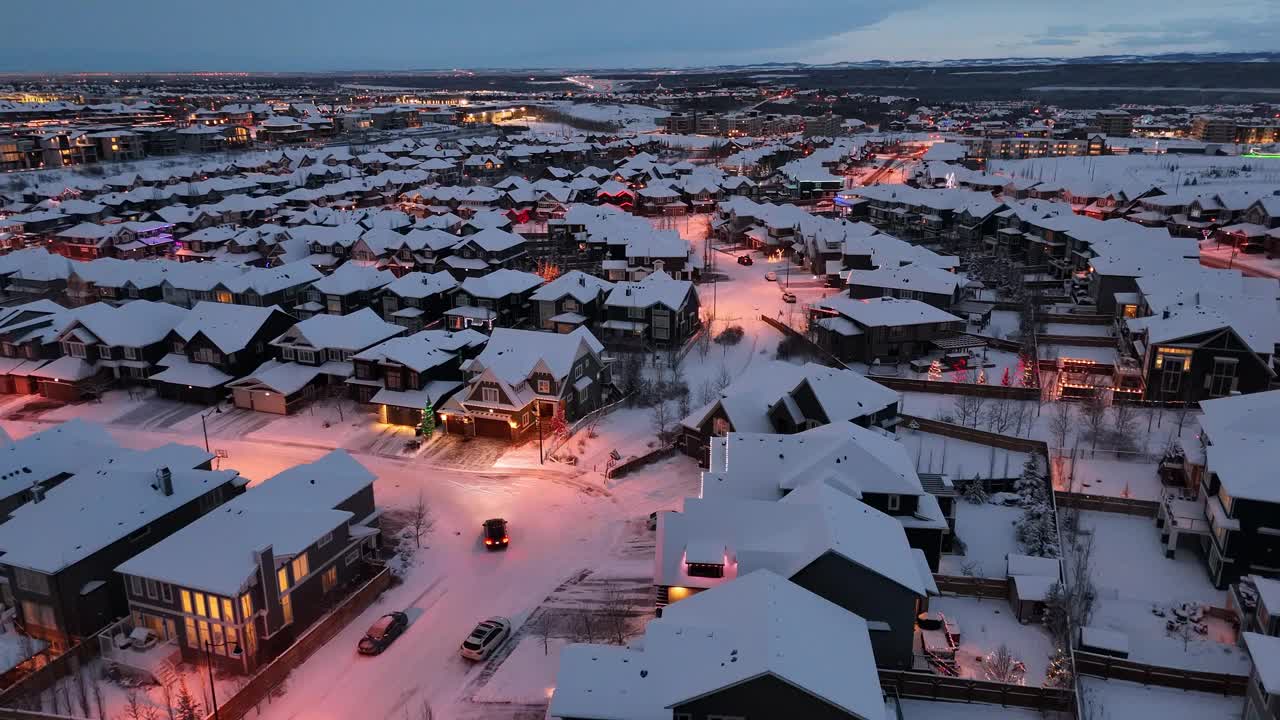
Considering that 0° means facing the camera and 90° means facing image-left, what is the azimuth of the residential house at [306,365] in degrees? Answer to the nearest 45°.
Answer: approximately 45°

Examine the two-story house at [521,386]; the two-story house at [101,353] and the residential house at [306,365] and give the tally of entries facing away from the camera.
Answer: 0

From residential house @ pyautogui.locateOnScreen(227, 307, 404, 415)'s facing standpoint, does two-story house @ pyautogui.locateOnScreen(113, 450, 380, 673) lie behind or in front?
in front

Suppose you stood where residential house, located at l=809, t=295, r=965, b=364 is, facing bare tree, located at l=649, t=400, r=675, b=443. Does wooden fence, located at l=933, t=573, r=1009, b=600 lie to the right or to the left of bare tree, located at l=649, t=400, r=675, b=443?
left

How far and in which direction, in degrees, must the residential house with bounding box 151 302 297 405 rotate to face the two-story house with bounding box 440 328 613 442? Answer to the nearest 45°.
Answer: approximately 90° to its left

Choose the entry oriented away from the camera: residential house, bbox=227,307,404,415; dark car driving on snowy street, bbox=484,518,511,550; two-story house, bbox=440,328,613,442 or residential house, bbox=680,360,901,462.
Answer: the dark car driving on snowy street

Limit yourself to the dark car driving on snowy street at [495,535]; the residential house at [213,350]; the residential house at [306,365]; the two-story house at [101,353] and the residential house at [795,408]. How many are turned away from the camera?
1

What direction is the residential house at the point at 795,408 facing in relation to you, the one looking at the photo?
facing the viewer and to the left of the viewer

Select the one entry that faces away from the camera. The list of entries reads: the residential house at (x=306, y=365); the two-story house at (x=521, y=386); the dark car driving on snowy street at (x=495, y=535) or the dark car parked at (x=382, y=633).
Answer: the dark car driving on snowy street at (x=495, y=535)

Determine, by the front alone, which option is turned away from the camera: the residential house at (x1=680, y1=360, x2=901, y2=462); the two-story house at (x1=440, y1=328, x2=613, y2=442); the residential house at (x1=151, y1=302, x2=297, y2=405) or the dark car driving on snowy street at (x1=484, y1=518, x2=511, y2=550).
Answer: the dark car driving on snowy street

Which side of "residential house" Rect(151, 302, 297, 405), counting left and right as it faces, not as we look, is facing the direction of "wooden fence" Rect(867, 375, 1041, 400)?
left

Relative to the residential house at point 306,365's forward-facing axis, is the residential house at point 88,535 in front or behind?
in front

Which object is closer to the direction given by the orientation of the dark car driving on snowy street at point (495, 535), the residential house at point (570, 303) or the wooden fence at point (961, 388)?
the residential house

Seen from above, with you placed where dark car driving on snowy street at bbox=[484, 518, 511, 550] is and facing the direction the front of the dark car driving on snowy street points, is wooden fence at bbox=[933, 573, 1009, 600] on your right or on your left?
on your right

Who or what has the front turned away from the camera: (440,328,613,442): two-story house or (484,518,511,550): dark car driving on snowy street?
the dark car driving on snowy street
